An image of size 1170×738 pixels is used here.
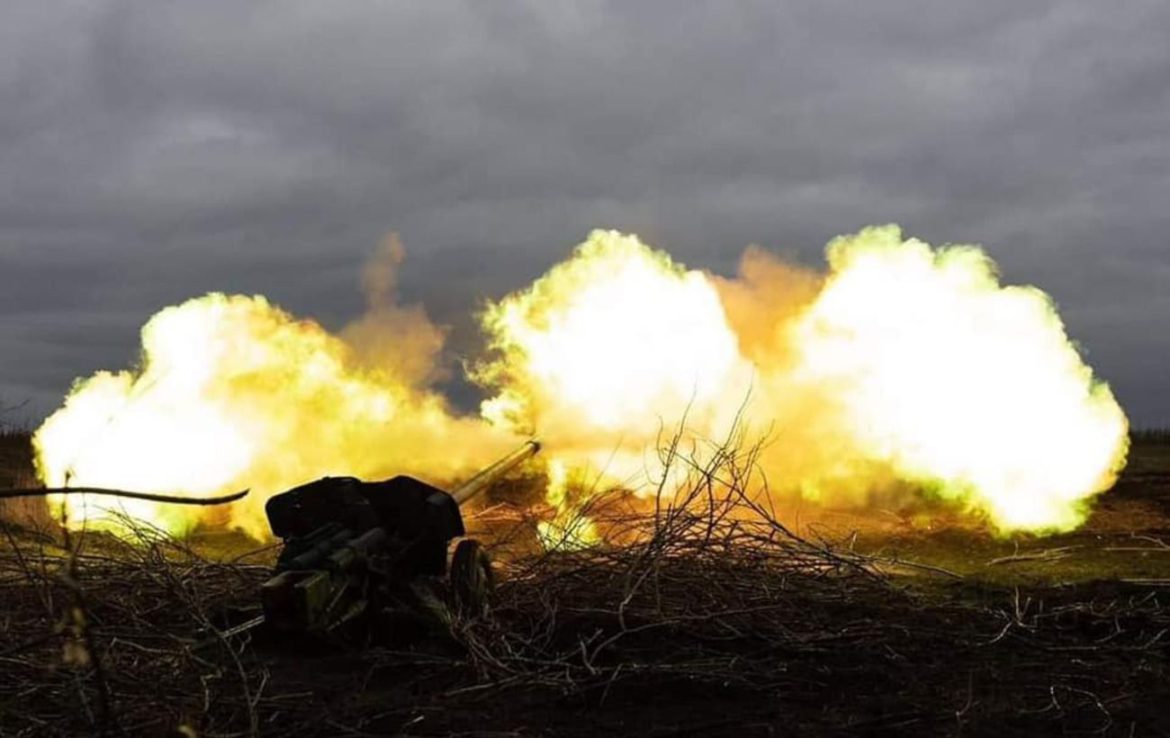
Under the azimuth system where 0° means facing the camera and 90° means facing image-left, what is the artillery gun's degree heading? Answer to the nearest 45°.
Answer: approximately 225°
